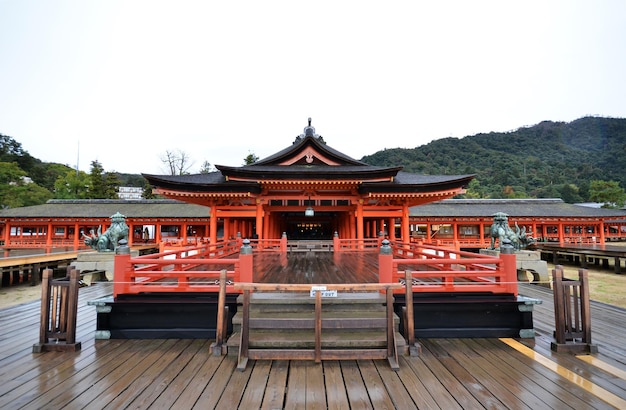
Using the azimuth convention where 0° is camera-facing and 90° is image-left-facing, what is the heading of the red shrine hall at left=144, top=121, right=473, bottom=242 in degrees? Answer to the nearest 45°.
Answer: approximately 0°

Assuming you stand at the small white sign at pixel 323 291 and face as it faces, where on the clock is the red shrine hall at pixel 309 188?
The red shrine hall is roughly at 6 o'clock from the small white sign.

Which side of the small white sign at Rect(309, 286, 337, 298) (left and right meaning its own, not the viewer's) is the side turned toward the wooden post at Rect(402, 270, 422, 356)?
left

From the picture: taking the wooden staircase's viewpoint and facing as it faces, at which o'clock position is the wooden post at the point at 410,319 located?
The wooden post is roughly at 9 o'clock from the wooden staircase.

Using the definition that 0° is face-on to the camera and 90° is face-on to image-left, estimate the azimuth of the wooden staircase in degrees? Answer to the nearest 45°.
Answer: approximately 0°

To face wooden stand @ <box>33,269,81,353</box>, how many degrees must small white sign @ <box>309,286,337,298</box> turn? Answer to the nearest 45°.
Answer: approximately 90° to its right

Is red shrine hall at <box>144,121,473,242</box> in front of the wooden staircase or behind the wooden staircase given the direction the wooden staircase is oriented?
behind
